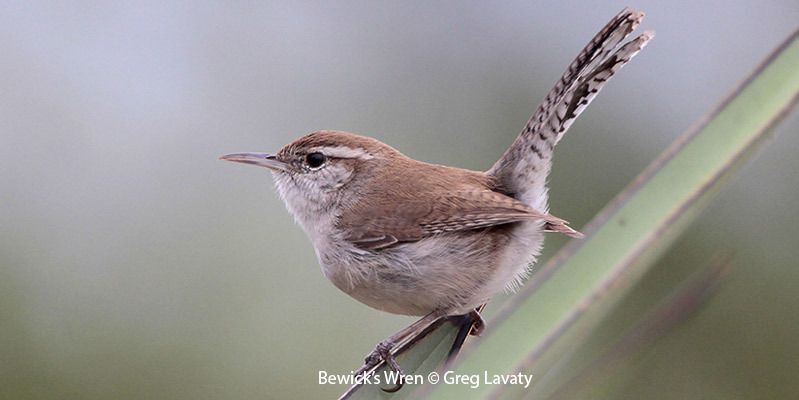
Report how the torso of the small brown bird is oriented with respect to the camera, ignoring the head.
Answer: to the viewer's left
